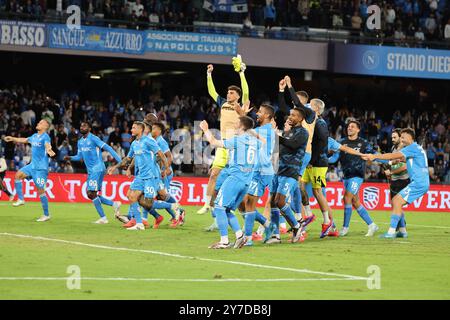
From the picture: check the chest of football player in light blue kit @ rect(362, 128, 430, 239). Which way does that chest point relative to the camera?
to the viewer's left

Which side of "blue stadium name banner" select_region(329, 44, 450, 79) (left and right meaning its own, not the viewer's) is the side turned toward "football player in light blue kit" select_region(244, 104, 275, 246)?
front

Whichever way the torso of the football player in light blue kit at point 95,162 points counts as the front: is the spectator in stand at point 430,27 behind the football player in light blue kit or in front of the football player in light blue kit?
behind

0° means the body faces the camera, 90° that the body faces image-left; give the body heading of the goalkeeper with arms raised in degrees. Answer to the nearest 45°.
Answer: approximately 45°

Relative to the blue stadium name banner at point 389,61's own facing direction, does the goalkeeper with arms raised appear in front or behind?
in front

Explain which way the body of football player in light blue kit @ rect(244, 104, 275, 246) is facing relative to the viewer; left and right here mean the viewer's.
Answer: facing to the left of the viewer

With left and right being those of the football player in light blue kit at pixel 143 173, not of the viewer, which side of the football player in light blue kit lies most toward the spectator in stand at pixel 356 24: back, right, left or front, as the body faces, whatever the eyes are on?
back

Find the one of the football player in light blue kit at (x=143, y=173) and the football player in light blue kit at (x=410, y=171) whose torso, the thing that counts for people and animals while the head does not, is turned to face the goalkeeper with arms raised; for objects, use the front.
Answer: the football player in light blue kit at (x=410, y=171)
